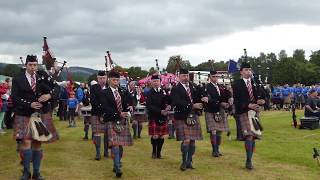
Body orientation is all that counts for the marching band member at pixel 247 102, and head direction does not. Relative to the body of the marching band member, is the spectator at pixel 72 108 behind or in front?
behind

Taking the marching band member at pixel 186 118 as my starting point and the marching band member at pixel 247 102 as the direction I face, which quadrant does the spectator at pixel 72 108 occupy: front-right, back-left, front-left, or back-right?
back-left

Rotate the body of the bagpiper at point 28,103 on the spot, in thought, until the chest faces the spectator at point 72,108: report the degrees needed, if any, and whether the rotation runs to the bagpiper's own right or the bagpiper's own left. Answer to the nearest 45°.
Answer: approximately 180°

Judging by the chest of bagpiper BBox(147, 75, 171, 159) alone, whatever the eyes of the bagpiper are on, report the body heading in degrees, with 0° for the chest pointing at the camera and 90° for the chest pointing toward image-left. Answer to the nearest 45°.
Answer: approximately 0°

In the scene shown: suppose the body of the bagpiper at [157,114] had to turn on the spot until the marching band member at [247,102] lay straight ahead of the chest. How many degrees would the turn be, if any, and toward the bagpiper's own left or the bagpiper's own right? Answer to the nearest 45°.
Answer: approximately 45° to the bagpiper's own left

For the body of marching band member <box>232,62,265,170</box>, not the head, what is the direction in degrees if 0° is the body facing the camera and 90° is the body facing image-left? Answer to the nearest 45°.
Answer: approximately 315°

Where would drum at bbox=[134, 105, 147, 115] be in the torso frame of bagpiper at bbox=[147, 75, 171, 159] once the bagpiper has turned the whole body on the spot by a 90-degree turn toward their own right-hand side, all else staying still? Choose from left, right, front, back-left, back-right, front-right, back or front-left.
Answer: right
